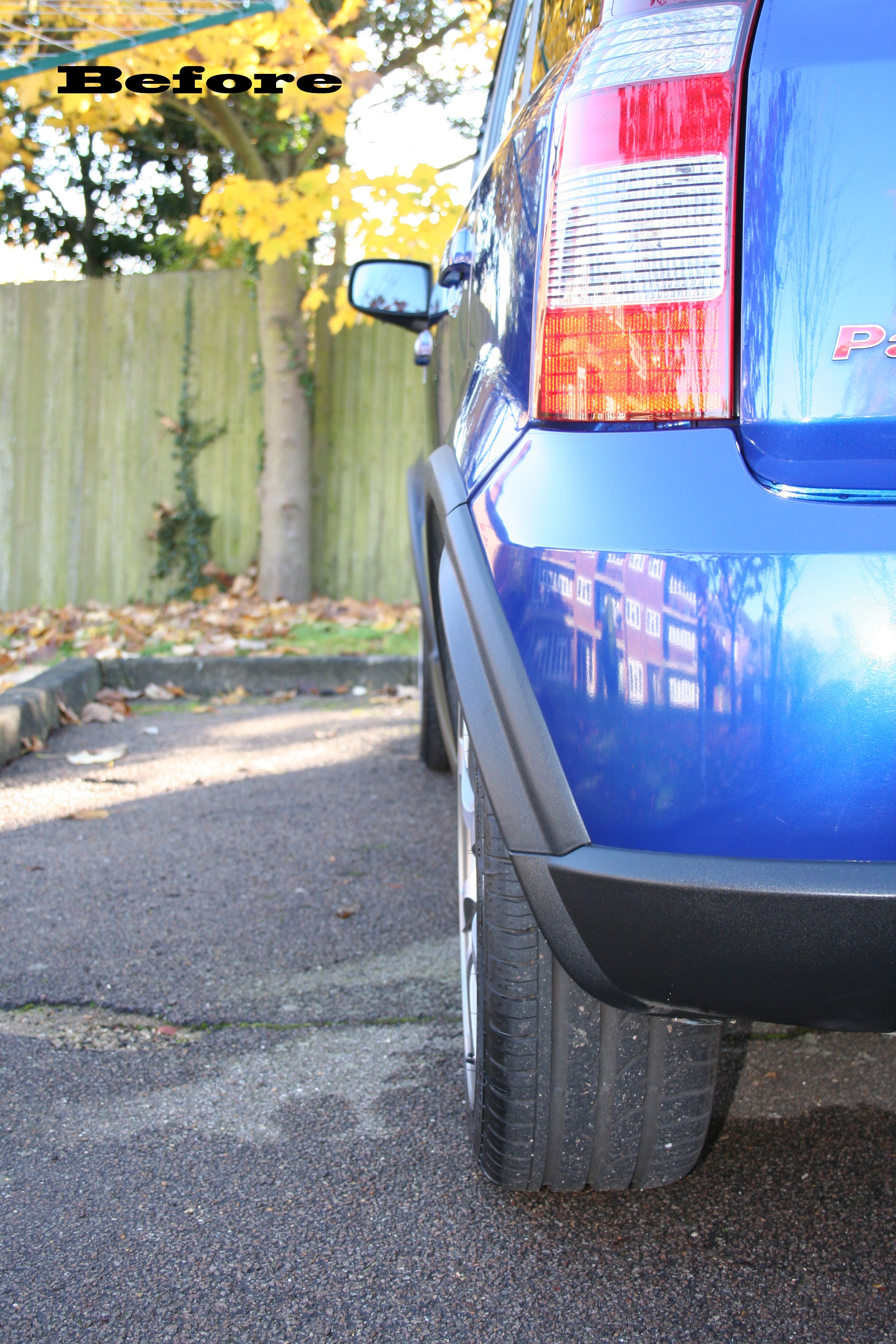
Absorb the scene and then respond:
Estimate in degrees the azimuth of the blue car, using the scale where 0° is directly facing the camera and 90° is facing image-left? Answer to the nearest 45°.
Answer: approximately 180°

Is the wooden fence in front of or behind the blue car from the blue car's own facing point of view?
in front

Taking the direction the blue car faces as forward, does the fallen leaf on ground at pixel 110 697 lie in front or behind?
in front

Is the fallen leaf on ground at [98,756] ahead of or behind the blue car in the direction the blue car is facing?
ahead
